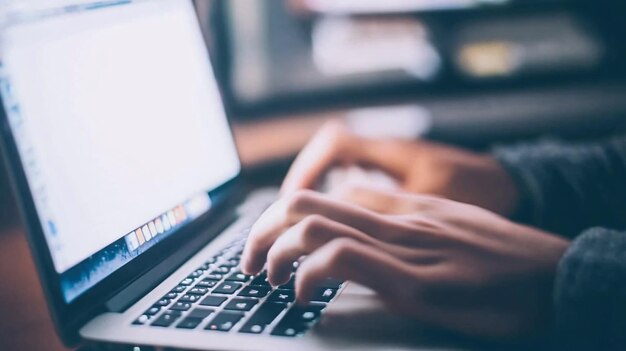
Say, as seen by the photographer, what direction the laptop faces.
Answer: facing the viewer and to the right of the viewer
